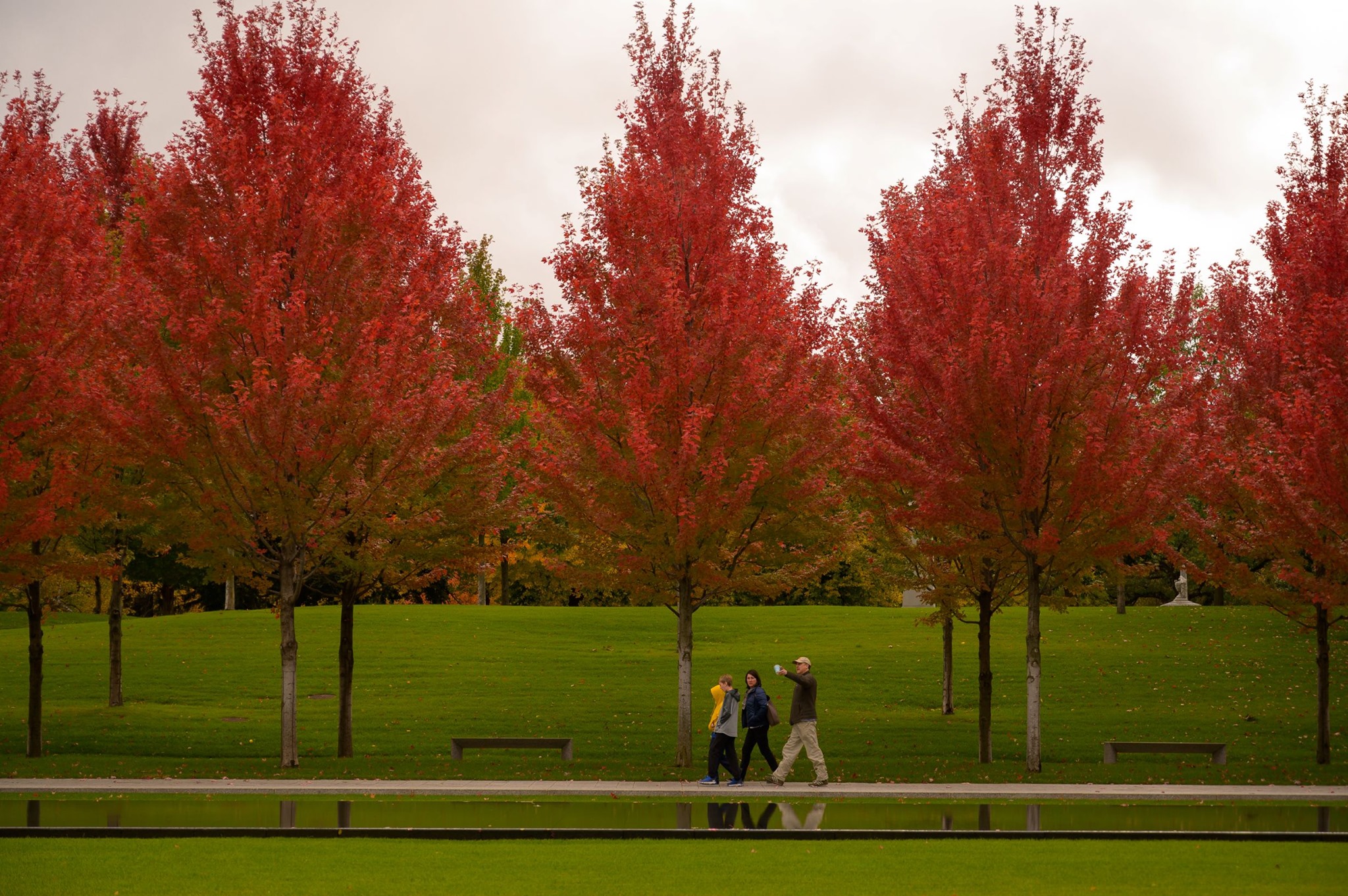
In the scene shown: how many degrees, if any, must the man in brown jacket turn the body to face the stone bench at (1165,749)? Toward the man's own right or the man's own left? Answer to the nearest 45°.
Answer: approximately 135° to the man's own right

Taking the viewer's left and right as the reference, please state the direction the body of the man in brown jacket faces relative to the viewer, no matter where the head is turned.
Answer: facing to the left of the viewer

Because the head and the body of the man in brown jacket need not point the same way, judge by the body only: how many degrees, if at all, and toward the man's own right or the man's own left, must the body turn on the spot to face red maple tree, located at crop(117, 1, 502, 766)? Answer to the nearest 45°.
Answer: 0° — they already face it

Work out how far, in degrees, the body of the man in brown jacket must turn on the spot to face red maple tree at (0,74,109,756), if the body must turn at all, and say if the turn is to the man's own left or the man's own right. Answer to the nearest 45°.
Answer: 0° — they already face it

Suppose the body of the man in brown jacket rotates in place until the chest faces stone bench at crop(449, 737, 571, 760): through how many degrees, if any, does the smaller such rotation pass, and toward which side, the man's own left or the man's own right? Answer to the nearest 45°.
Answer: approximately 45° to the man's own right
